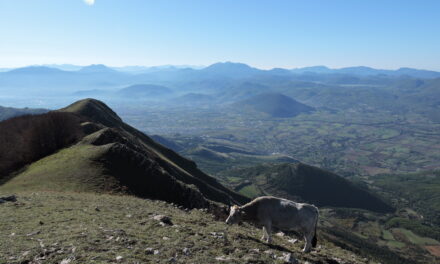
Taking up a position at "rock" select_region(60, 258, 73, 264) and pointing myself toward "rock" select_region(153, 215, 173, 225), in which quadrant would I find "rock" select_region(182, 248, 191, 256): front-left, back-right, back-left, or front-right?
front-right

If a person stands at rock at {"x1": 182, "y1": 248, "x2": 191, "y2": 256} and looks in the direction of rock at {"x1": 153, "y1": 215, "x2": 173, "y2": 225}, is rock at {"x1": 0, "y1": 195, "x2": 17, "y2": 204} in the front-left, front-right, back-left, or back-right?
front-left

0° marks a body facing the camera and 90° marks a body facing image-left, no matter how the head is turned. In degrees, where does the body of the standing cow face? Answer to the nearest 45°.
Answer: approximately 90°

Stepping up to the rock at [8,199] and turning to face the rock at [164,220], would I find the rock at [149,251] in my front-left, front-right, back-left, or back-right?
front-right

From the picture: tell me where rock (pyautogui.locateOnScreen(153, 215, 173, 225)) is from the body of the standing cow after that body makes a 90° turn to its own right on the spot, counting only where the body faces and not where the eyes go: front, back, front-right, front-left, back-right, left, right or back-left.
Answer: left

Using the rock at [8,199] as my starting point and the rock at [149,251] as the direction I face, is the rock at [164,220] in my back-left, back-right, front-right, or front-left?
front-left

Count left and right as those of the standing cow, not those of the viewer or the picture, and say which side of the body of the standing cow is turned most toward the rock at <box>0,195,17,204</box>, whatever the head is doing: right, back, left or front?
front

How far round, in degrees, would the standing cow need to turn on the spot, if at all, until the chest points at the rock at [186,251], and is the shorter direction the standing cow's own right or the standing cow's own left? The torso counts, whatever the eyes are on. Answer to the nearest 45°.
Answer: approximately 45° to the standing cow's own left
